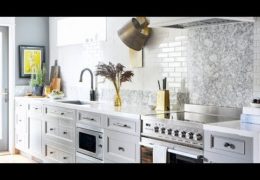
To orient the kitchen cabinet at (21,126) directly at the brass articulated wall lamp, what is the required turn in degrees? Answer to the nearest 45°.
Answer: approximately 90° to its left

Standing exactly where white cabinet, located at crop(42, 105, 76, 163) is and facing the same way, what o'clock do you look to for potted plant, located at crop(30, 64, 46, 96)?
The potted plant is roughly at 4 o'clock from the white cabinet.

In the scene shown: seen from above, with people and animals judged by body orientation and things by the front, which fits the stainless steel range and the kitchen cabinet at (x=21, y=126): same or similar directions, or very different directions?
same or similar directions

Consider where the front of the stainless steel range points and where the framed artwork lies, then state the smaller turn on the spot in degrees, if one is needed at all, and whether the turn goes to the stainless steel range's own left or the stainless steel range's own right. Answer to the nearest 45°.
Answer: approximately 90° to the stainless steel range's own right

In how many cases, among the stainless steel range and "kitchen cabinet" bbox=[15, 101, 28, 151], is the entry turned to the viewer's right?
0

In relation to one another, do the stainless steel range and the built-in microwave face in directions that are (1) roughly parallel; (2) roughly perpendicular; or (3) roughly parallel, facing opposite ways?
roughly parallel

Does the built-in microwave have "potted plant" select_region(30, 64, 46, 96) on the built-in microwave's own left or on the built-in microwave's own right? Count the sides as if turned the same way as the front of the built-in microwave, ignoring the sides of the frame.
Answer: on the built-in microwave's own right

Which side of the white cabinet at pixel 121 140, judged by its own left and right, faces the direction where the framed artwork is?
right

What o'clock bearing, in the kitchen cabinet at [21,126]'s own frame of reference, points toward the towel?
The towel is roughly at 10 o'clock from the kitchen cabinet.

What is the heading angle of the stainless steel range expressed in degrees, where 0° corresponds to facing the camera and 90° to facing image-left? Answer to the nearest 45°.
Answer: approximately 45°

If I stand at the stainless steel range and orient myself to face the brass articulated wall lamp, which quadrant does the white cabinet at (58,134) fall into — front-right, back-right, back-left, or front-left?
front-left

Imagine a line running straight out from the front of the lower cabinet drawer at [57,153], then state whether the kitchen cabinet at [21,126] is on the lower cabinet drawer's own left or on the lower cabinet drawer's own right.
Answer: on the lower cabinet drawer's own right

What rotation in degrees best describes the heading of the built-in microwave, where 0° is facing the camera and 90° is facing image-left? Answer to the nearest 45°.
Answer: approximately 45°

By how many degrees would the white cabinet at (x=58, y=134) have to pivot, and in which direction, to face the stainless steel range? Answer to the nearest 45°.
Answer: approximately 90° to its left

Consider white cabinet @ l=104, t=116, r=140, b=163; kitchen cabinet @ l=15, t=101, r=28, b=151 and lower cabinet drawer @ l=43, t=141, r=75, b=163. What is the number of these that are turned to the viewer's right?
0
